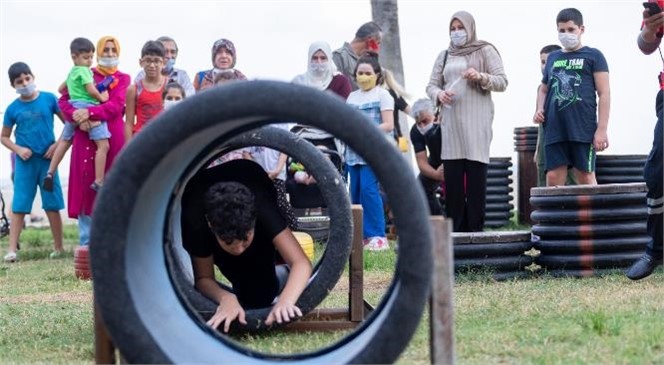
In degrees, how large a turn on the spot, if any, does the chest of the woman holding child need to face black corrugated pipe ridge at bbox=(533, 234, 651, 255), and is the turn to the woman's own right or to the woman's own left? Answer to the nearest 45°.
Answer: approximately 45° to the woman's own left

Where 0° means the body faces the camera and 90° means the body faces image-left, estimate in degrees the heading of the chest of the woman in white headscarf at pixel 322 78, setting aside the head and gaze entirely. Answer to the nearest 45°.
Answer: approximately 0°

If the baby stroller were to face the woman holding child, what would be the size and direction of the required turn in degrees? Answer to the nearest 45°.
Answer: approximately 45° to its right

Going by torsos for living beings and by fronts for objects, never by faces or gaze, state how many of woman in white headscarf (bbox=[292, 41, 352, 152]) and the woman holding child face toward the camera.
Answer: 2

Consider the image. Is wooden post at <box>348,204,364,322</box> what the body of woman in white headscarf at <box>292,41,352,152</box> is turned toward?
yes

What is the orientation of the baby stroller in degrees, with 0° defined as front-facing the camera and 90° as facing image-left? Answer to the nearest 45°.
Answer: approximately 45°

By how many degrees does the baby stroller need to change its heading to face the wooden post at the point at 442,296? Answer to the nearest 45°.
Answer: approximately 45° to its left

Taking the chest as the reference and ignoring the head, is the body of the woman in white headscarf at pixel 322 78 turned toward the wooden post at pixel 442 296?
yes
